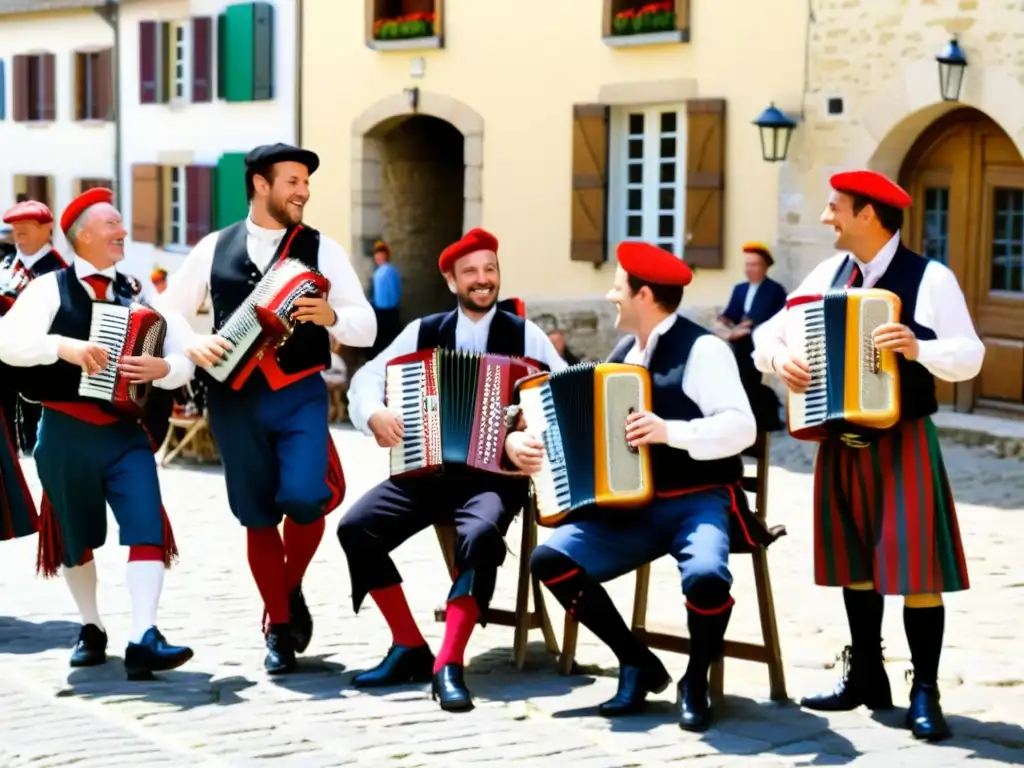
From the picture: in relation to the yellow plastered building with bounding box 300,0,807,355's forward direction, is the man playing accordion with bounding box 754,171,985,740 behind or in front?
in front

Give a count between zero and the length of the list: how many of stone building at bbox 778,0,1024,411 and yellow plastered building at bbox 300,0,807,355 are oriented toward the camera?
2

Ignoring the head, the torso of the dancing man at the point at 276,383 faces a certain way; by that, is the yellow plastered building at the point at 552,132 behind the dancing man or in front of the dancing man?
behind

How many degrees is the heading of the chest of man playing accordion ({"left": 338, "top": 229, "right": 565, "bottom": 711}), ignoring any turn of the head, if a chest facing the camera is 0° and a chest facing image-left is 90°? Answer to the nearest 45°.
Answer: approximately 0°

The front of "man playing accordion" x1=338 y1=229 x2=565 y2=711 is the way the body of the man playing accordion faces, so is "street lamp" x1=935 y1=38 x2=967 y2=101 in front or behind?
behind

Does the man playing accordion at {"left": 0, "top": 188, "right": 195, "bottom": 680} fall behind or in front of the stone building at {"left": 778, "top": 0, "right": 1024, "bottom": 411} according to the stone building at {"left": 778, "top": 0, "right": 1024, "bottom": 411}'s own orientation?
in front

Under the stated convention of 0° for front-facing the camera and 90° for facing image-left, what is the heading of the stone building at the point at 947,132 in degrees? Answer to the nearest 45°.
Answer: approximately 0°

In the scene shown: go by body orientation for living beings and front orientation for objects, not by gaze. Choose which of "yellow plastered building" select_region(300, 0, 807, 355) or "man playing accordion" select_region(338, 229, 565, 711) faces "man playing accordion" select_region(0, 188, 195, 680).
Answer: the yellow plastered building

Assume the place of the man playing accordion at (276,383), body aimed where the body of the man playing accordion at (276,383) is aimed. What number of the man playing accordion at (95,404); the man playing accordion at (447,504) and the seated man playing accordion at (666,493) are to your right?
1

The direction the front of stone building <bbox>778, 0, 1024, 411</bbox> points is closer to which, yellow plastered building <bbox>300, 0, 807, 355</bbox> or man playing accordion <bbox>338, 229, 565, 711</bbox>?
the man playing accordion

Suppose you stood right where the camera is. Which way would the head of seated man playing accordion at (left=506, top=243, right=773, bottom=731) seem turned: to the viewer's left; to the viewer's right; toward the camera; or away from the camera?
to the viewer's left

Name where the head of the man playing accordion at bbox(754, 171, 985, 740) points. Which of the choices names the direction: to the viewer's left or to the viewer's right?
to the viewer's left
